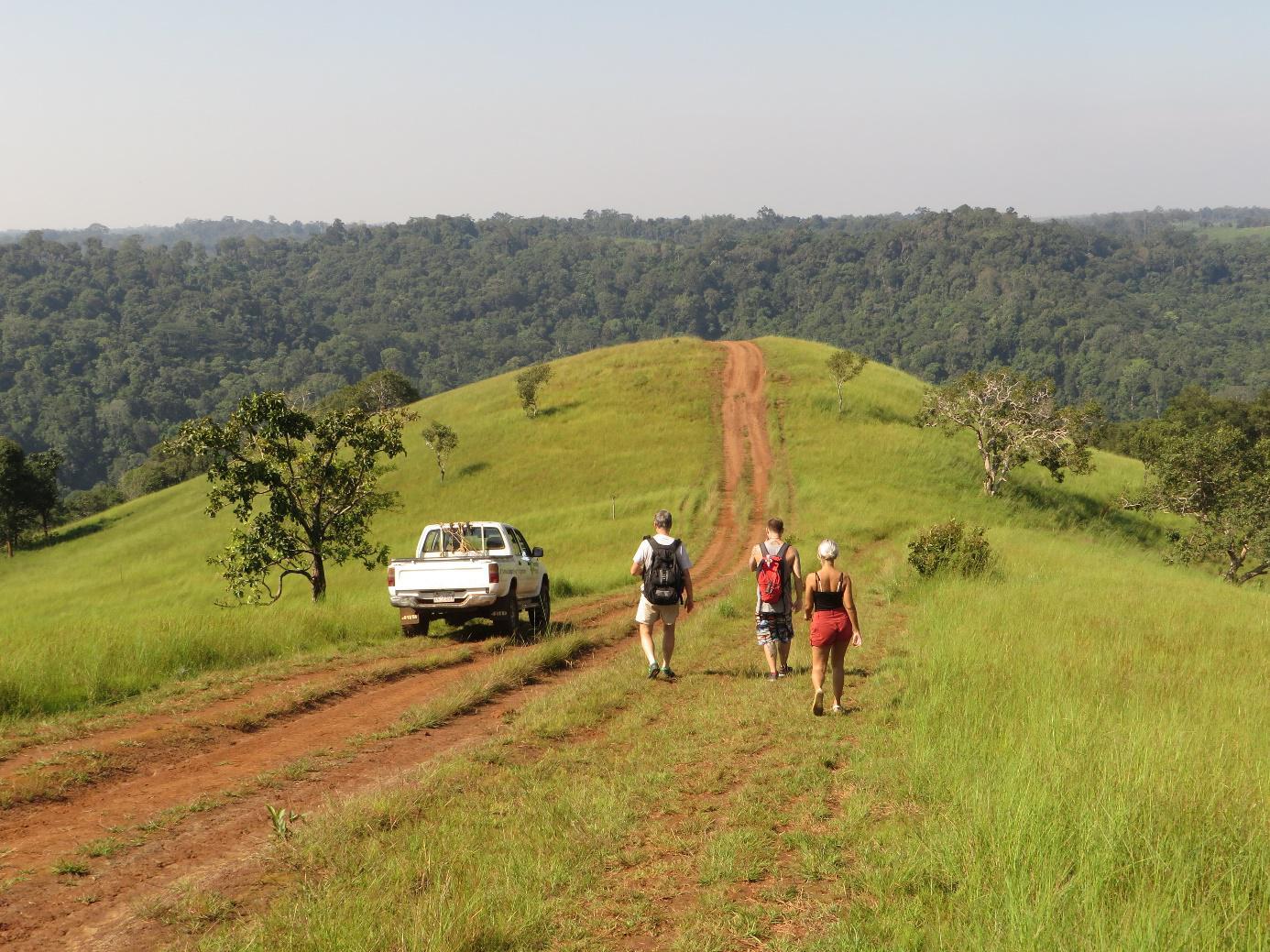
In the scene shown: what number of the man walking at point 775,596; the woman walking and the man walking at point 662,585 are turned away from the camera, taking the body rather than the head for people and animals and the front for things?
3

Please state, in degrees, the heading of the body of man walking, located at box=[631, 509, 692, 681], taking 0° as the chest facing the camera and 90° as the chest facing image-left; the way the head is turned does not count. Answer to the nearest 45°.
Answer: approximately 180°

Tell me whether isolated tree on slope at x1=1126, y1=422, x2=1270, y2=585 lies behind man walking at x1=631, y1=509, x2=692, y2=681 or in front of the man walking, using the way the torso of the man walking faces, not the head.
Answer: in front

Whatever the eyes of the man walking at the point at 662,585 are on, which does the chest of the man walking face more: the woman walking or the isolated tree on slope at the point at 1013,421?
the isolated tree on slope

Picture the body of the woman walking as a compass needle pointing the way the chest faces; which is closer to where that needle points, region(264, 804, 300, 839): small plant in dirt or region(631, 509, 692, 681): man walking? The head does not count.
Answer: the man walking

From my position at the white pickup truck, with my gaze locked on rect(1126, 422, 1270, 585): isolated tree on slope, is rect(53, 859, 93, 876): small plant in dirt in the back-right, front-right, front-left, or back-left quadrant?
back-right

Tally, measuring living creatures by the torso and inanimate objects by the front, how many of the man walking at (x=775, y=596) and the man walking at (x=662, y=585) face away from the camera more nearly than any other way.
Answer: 2

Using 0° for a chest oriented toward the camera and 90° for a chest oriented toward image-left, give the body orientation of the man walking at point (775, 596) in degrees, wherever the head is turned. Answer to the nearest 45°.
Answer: approximately 180°

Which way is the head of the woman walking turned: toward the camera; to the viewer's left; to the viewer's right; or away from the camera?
away from the camera

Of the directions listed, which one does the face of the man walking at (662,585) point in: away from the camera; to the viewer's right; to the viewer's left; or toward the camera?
away from the camera

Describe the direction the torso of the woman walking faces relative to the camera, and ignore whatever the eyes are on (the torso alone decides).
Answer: away from the camera
